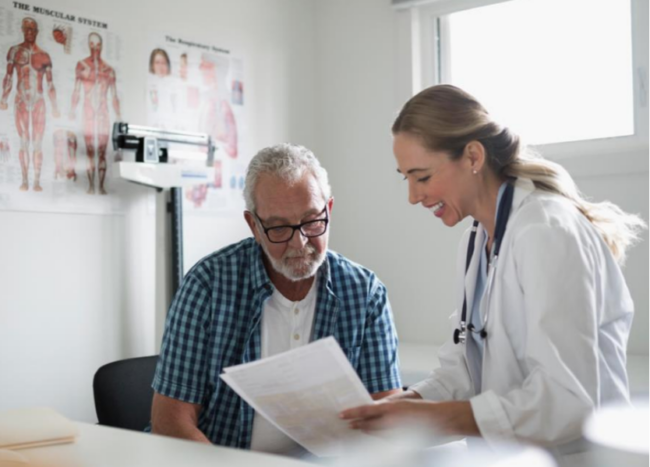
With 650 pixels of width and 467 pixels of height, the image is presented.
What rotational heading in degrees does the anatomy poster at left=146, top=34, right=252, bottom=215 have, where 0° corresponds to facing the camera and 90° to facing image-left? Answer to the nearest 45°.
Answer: approximately 315°

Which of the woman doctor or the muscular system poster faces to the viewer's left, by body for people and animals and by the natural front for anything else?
the woman doctor

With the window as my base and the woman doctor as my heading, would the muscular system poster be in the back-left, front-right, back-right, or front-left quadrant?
front-right

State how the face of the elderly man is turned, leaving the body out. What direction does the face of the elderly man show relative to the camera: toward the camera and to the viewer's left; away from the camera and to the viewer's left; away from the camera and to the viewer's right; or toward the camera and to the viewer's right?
toward the camera and to the viewer's right

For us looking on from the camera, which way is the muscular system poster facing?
facing the viewer and to the right of the viewer

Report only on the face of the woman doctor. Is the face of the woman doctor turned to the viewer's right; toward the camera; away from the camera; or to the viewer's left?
to the viewer's left

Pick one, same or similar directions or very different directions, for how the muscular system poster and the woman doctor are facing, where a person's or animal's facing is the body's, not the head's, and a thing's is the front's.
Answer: very different directions

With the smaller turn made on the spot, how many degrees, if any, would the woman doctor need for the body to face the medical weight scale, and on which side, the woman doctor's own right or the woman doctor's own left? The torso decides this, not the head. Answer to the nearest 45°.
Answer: approximately 45° to the woman doctor's own right

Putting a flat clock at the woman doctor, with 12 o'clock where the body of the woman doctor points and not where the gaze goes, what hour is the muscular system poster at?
The muscular system poster is roughly at 1 o'clock from the woman doctor.

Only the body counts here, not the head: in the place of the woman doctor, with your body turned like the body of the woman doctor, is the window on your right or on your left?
on your right

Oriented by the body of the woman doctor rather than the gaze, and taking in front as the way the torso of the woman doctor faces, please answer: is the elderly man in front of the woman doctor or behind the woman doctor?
in front

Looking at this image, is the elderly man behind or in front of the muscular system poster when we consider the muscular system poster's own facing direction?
in front

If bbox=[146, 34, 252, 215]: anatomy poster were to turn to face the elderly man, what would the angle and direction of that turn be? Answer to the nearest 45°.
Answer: approximately 45° to its right

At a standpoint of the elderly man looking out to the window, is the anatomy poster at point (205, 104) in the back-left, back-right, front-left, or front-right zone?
front-left

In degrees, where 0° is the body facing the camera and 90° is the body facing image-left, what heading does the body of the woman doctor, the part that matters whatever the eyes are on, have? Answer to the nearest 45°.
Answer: approximately 90°
